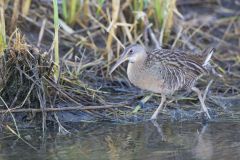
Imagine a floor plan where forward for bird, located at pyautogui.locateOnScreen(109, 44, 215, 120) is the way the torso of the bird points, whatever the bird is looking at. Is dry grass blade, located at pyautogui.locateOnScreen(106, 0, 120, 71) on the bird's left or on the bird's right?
on the bird's right

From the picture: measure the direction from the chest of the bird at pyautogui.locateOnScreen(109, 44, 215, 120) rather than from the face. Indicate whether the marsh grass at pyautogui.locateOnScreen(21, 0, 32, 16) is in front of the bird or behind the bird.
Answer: in front

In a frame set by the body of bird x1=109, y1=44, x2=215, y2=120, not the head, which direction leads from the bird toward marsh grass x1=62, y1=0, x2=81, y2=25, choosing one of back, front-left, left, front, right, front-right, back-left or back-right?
front-right

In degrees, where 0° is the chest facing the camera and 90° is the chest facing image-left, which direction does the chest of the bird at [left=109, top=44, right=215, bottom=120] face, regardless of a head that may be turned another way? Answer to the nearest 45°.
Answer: approximately 90°
